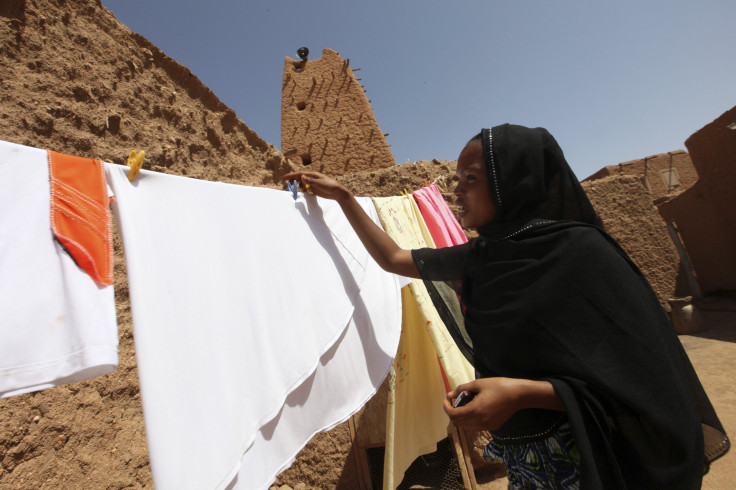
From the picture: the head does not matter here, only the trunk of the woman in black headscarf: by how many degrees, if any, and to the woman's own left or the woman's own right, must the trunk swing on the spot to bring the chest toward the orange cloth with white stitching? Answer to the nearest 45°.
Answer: approximately 45° to the woman's own left

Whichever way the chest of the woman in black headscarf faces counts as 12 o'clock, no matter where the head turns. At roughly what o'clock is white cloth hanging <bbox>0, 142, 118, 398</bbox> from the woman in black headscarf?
The white cloth hanging is roughly at 11 o'clock from the woman in black headscarf.

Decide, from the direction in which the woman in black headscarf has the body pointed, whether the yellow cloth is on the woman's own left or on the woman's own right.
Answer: on the woman's own right

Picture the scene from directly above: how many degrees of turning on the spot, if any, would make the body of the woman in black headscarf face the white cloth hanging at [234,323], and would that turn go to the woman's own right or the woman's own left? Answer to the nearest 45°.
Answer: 0° — they already face it

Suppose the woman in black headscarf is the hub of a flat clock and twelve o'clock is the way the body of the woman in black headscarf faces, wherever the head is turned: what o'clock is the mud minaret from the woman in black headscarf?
The mud minaret is roughly at 2 o'clock from the woman in black headscarf.

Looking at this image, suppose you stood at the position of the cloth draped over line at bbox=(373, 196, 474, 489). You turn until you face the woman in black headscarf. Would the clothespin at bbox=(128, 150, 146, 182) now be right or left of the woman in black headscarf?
right

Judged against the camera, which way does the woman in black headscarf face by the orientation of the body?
to the viewer's left

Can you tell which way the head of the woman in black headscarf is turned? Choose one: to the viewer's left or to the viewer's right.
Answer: to the viewer's left

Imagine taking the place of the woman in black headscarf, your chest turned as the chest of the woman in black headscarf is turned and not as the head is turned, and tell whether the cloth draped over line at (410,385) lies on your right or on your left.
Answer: on your right

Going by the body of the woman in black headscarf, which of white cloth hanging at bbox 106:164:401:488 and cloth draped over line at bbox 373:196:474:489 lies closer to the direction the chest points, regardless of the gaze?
the white cloth hanging

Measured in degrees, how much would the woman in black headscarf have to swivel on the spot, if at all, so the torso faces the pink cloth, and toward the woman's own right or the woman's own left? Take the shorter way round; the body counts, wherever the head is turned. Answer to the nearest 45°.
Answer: approximately 90° to the woman's own right

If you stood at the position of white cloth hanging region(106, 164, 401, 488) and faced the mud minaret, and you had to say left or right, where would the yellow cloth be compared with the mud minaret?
right
